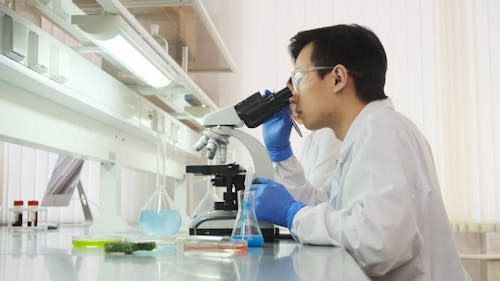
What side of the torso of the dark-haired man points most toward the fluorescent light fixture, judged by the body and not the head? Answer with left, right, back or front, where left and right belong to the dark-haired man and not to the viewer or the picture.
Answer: front

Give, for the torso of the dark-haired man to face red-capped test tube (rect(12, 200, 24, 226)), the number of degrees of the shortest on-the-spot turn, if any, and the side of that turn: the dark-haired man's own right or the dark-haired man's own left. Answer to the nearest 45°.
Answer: approximately 45° to the dark-haired man's own right

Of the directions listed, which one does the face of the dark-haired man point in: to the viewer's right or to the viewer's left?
to the viewer's left

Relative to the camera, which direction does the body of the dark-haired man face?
to the viewer's left
